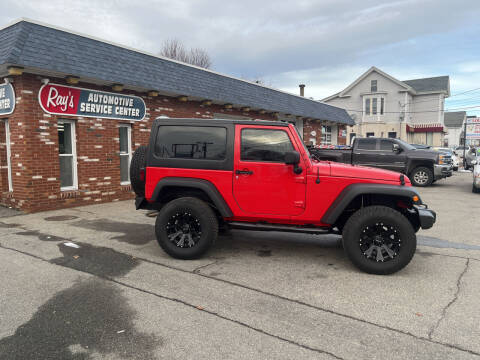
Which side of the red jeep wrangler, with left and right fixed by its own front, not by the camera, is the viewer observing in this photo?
right

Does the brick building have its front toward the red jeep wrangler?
yes

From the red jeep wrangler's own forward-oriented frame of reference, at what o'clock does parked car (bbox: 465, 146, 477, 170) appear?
The parked car is roughly at 10 o'clock from the red jeep wrangler.

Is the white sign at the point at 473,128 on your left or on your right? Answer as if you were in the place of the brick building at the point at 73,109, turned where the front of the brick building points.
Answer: on your left

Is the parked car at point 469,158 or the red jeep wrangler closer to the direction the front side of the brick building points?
the red jeep wrangler

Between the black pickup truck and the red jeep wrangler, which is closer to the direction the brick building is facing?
the red jeep wrangler

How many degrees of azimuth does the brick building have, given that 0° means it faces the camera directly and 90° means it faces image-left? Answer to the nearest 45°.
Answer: approximately 315°

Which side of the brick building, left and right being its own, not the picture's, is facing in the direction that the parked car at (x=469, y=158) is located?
left

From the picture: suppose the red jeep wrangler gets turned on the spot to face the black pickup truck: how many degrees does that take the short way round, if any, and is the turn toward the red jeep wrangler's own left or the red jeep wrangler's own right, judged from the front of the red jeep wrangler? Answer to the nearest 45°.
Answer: approximately 45° to the red jeep wrangler's own left

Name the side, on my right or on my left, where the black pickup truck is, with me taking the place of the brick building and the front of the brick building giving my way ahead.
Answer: on my left
